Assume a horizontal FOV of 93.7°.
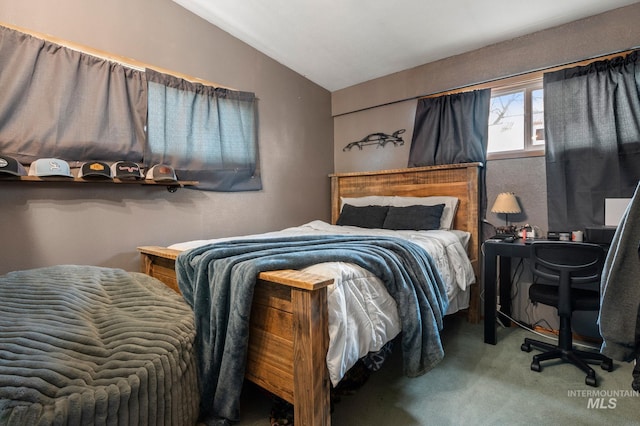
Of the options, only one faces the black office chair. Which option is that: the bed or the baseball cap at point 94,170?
the baseball cap

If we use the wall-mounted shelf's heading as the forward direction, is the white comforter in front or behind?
in front

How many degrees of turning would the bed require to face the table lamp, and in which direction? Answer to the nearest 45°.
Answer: approximately 180°

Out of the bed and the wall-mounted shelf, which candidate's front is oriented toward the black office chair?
the wall-mounted shelf

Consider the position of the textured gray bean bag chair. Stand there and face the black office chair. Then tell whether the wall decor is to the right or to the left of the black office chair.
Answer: left

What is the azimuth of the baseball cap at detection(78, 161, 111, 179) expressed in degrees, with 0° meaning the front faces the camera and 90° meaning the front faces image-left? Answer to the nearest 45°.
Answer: approximately 315°

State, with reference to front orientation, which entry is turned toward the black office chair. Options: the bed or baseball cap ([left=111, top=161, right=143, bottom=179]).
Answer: the baseball cap

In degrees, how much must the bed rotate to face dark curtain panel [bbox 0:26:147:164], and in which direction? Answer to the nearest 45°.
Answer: approximately 90° to its right

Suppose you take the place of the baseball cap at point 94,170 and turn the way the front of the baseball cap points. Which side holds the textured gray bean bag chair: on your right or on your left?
on your right

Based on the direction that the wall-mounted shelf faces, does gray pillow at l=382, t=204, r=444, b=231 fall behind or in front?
in front
